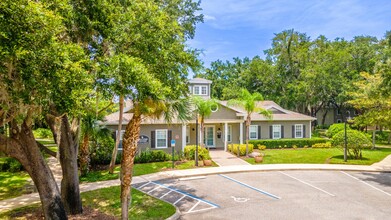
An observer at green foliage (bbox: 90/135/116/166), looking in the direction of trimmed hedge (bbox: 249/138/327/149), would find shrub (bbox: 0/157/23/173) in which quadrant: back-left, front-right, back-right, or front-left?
back-left

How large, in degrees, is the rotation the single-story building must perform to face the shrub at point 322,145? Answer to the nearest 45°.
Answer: approximately 90° to its left

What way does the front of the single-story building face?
toward the camera

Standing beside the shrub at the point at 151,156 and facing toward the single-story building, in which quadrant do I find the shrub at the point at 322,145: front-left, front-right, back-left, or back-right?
front-right

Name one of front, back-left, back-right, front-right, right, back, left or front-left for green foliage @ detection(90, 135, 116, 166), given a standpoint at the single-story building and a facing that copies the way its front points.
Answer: front-right

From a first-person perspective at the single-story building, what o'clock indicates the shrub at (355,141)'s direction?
The shrub is roughly at 10 o'clock from the single-story building.

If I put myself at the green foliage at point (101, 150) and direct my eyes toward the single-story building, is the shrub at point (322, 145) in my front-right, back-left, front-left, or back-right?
front-right

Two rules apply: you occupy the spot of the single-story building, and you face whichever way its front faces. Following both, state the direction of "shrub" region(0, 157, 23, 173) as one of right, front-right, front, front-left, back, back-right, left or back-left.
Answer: front-right

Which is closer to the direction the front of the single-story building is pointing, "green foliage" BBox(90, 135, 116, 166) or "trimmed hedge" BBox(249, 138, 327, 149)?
the green foliage

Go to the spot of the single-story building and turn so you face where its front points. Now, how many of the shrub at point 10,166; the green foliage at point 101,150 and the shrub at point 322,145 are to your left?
1

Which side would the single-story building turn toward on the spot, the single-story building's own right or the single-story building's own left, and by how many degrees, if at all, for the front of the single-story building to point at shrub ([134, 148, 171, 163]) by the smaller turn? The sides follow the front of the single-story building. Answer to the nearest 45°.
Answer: approximately 45° to the single-story building's own right

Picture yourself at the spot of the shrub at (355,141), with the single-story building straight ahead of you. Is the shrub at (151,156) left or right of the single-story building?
left
